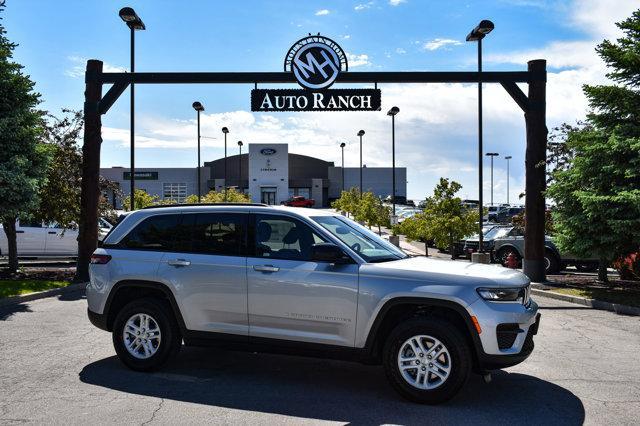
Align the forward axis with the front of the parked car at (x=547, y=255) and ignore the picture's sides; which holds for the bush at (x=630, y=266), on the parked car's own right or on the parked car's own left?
on the parked car's own left

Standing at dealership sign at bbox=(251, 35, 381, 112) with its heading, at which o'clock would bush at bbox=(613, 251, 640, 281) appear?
The bush is roughly at 9 o'clock from the dealership sign.

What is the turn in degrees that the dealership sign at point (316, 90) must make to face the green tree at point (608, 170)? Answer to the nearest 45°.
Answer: approximately 90° to its left

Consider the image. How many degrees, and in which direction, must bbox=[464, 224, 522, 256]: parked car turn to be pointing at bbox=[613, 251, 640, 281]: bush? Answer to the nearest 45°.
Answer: approximately 90° to its left

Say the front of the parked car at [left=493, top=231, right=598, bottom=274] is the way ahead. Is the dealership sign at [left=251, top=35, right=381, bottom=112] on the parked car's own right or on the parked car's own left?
on the parked car's own left

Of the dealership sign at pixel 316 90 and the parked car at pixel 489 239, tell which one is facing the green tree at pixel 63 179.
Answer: the parked car

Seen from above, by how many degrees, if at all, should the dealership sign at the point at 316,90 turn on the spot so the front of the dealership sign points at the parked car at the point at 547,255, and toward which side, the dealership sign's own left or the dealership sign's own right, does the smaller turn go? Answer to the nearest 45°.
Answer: approximately 135° to the dealership sign's own left

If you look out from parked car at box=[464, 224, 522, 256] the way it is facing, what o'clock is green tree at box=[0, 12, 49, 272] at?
The green tree is roughly at 12 o'clock from the parked car.

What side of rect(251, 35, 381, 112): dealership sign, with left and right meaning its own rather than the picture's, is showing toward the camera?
front

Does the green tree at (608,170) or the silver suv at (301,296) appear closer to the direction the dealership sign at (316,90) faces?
the silver suv

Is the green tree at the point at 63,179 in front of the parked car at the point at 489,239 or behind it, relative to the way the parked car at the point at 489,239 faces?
in front

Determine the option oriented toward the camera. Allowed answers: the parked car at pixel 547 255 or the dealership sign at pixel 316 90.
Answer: the dealership sign

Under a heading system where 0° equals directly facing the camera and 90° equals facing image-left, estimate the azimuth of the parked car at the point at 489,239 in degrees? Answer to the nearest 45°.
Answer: approximately 45°

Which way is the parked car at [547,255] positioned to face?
to the viewer's left

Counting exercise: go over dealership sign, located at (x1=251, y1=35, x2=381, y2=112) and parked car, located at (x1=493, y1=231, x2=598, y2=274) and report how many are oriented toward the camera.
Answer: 1

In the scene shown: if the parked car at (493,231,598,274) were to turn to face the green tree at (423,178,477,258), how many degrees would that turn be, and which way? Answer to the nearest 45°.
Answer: approximately 45° to its right

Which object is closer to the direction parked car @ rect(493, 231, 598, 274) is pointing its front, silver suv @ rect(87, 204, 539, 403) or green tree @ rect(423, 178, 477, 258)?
the green tree
